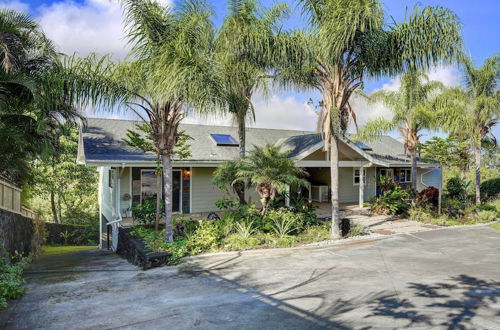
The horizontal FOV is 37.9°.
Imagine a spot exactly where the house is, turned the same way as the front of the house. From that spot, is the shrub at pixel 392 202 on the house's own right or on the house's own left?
on the house's own left

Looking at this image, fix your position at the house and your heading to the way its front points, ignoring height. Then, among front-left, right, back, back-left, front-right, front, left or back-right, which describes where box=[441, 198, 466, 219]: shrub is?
left

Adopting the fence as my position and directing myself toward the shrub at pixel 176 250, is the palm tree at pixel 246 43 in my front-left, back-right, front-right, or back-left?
front-left

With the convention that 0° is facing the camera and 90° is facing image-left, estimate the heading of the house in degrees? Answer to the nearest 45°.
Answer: approximately 0°

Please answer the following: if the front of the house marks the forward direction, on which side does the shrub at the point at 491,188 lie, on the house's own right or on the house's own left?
on the house's own left

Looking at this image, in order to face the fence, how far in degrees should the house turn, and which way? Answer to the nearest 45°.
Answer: approximately 45° to its right

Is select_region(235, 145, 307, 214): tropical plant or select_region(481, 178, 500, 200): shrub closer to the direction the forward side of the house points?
the tropical plant

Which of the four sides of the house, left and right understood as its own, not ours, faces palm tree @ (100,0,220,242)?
front

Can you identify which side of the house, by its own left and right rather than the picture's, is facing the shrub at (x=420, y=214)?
left

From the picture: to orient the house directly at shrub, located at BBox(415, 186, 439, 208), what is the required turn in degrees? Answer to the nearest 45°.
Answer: approximately 90° to its left
